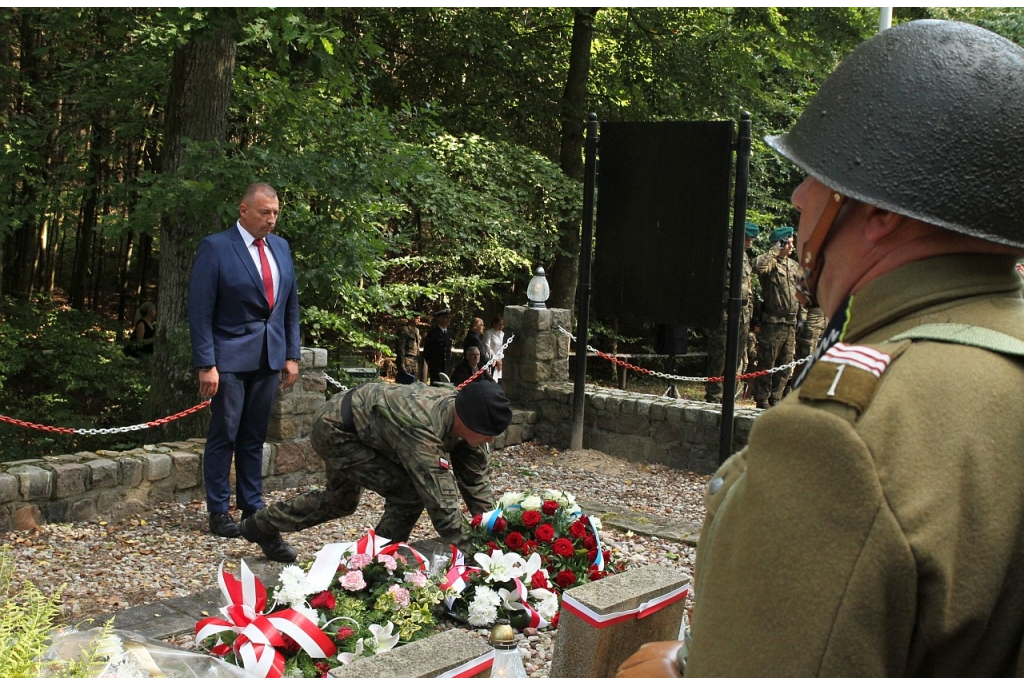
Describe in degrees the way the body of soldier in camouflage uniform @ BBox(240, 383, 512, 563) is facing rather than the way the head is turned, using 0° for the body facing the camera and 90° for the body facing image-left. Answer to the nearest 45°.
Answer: approximately 270°

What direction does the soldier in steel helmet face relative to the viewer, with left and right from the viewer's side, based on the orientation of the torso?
facing away from the viewer and to the left of the viewer

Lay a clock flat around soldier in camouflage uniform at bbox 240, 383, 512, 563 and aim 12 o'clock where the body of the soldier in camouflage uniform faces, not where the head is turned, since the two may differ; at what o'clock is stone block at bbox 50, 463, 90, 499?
The stone block is roughly at 7 o'clock from the soldier in camouflage uniform.

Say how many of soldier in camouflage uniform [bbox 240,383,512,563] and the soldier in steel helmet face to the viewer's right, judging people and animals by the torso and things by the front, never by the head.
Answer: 1

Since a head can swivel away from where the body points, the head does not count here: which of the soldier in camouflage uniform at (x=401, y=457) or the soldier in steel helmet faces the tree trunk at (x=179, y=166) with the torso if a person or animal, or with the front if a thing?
the soldier in steel helmet

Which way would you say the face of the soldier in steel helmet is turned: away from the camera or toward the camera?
away from the camera

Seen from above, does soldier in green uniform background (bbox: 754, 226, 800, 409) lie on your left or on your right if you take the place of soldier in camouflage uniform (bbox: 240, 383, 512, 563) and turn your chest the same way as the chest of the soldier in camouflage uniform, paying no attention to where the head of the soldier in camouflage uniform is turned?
on your left

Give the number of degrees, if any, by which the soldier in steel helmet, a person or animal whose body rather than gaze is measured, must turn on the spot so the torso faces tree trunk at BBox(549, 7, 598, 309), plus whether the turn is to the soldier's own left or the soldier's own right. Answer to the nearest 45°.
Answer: approximately 45° to the soldier's own right

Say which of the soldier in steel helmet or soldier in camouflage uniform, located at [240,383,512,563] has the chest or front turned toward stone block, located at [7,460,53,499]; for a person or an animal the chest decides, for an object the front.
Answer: the soldier in steel helmet
